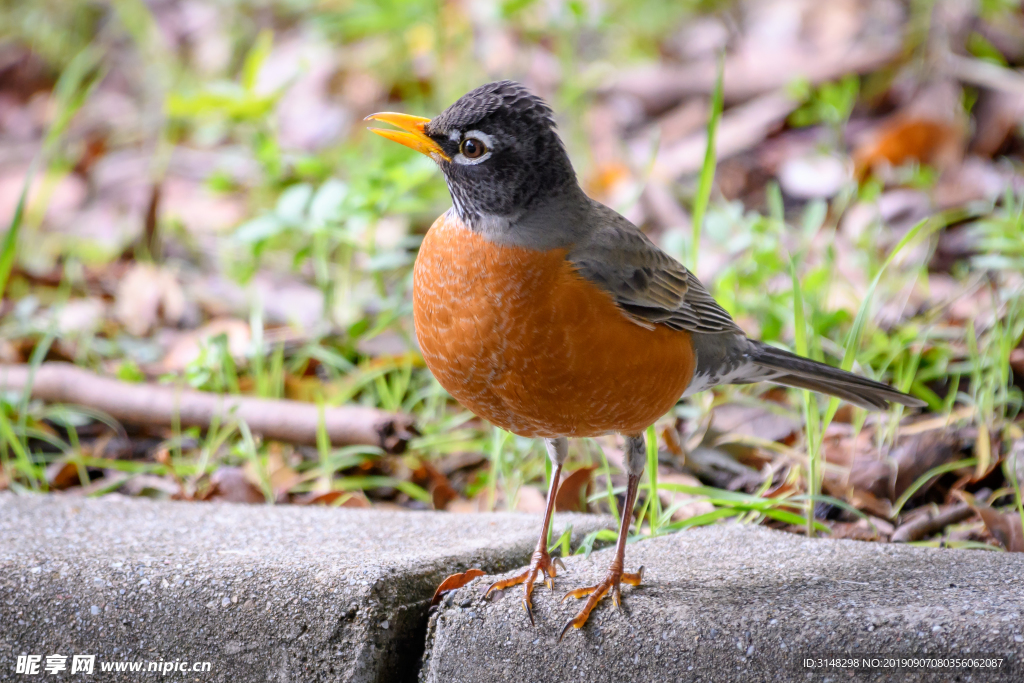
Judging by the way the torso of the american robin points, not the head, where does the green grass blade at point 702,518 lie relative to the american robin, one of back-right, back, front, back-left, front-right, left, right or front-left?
back

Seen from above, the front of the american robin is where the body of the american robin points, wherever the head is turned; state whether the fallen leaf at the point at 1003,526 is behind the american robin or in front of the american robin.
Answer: behind

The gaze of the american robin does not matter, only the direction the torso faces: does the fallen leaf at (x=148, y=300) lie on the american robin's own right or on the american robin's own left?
on the american robin's own right

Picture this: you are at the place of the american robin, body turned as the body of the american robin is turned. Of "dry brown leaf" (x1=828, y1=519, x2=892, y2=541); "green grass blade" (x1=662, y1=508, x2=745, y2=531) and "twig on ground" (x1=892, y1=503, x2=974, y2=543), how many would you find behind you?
3

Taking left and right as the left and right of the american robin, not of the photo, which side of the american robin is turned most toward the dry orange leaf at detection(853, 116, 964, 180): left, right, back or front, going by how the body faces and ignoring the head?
back

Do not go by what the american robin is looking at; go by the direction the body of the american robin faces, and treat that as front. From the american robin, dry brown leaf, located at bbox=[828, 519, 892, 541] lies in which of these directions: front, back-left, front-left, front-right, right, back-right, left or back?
back

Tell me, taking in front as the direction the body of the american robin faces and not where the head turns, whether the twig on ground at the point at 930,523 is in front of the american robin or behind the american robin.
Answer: behind

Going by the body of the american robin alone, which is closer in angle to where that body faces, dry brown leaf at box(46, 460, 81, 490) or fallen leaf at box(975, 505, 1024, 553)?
the dry brown leaf

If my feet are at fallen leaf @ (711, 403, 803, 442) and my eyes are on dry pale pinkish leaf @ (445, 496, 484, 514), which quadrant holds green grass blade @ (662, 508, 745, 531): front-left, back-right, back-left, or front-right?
front-left

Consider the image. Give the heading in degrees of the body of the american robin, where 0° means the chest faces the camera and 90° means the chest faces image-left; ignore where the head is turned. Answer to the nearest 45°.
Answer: approximately 45°

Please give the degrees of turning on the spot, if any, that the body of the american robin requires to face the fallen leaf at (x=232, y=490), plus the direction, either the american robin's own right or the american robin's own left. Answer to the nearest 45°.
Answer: approximately 90° to the american robin's own right
